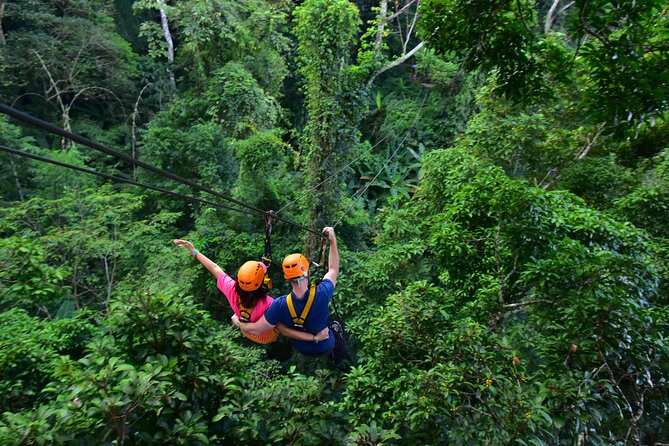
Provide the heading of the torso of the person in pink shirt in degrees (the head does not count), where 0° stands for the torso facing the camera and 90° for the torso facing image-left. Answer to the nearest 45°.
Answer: approximately 180°

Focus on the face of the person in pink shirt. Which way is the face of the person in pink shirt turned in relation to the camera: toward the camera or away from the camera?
away from the camera

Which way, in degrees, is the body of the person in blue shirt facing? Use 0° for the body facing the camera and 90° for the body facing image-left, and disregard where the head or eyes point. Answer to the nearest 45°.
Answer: approximately 180°
